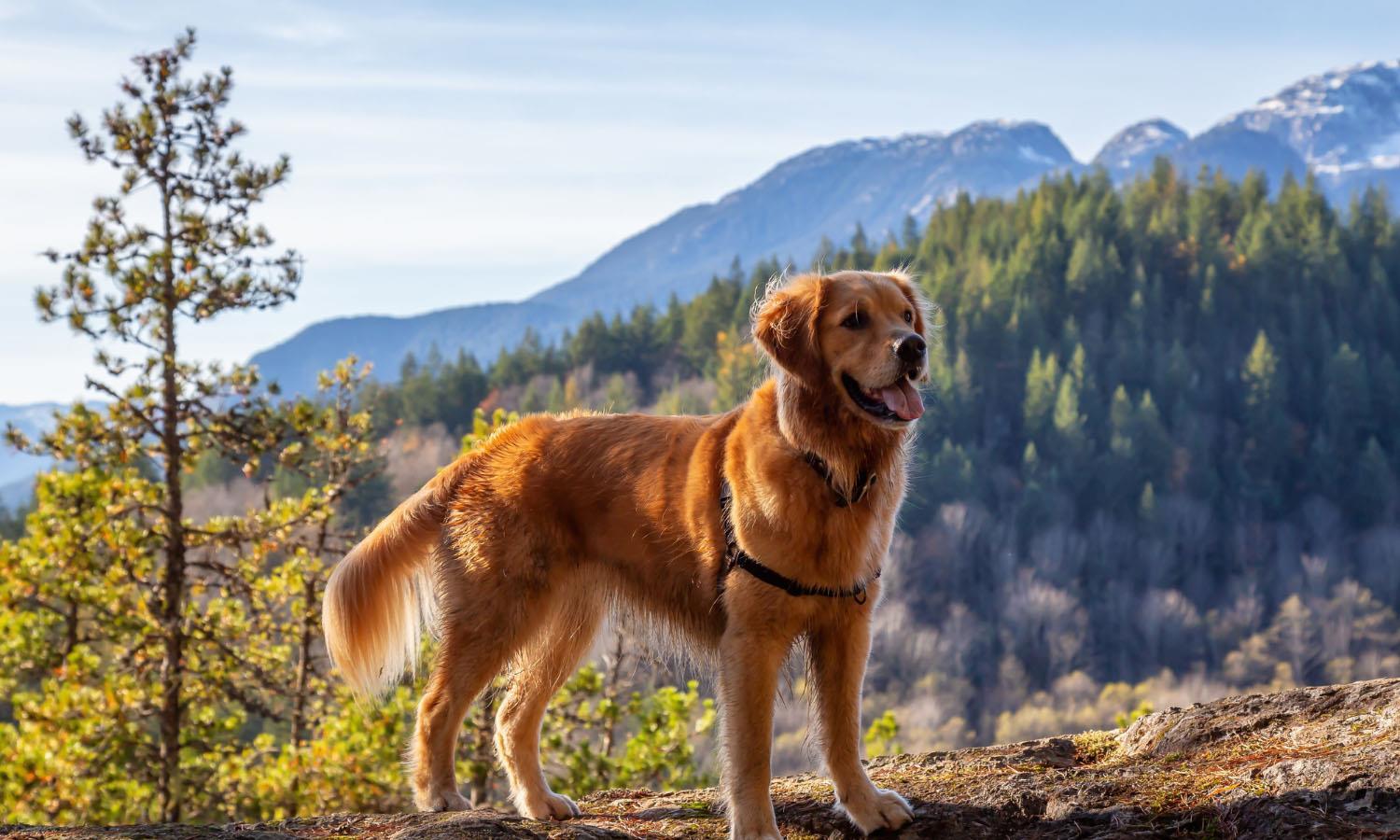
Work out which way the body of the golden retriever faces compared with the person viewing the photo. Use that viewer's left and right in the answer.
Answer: facing the viewer and to the right of the viewer
